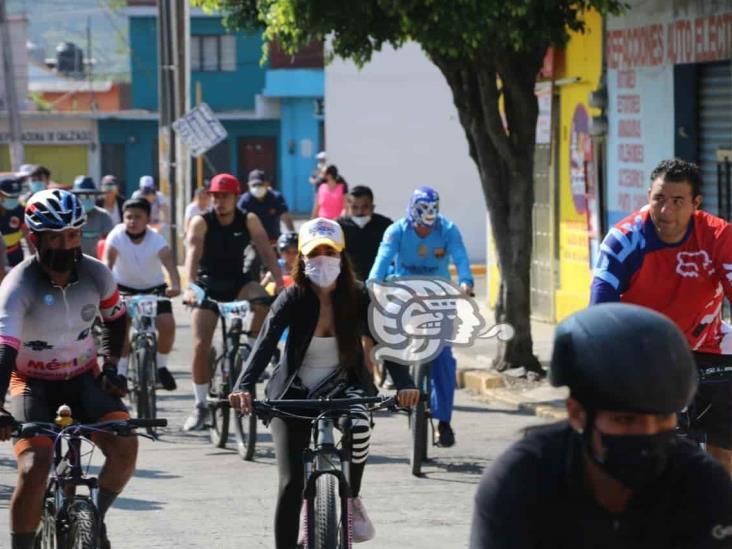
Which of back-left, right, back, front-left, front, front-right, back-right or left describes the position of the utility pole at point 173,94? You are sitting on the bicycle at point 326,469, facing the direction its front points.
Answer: back

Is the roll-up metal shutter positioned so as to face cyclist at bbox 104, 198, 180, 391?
yes

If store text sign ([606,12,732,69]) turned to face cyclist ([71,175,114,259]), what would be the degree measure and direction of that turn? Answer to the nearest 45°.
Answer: approximately 45° to its right

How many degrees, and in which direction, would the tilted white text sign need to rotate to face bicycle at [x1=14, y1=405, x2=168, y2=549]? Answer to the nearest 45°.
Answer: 0° — it already faces it

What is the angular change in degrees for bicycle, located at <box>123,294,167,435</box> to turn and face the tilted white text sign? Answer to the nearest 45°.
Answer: approximately 180°

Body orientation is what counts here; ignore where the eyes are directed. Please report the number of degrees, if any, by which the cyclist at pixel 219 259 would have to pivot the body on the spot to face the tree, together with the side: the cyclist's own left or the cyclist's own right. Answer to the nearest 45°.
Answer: approximately 135° to the cyclist's own left

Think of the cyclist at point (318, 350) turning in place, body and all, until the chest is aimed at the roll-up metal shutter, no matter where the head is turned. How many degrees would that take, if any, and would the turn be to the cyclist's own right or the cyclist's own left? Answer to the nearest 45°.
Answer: approximately 135° to the cyclist's own left

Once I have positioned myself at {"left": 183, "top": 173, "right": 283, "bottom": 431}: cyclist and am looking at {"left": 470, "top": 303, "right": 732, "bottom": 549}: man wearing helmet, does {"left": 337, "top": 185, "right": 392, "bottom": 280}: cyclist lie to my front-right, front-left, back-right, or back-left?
back-left

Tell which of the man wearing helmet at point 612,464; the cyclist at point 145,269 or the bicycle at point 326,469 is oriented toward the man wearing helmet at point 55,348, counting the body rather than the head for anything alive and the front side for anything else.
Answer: the cyclist
